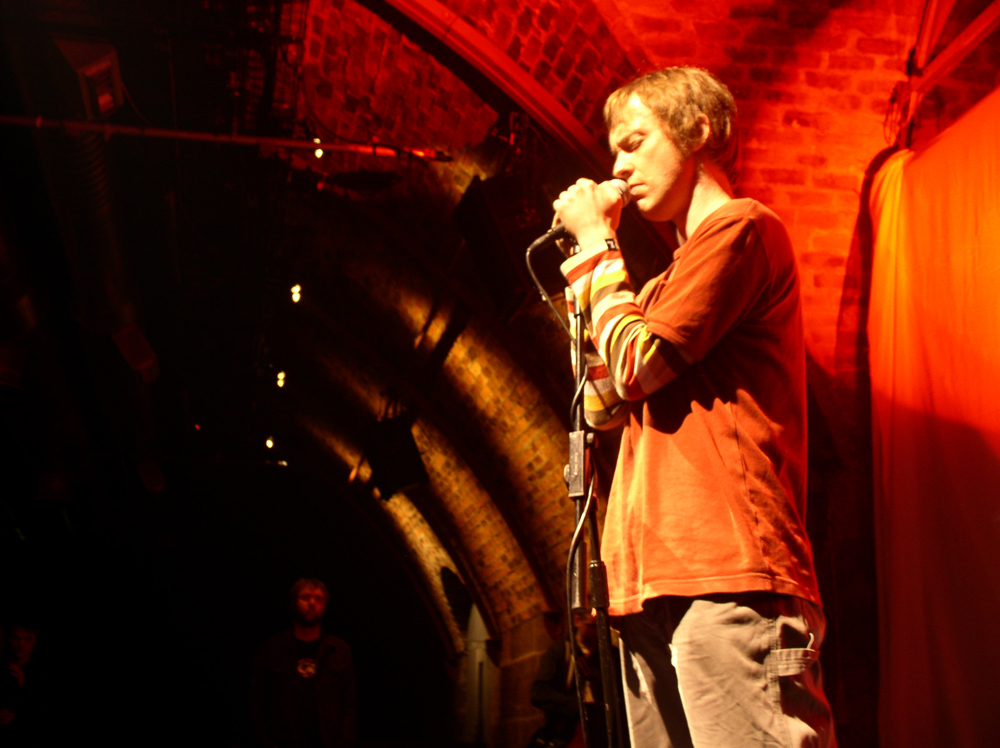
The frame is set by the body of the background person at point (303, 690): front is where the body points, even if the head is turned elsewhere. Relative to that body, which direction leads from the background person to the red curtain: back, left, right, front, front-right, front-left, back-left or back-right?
front-left

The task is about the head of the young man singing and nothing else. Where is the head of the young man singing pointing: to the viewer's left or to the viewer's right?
to the viewer's left

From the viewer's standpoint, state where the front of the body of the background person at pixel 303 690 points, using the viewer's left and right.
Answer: facing the viewer

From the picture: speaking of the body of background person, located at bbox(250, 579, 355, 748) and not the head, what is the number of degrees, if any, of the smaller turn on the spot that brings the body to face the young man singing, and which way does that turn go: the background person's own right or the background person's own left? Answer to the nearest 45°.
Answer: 0° — they already face them

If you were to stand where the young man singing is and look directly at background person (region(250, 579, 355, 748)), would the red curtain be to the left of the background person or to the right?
right

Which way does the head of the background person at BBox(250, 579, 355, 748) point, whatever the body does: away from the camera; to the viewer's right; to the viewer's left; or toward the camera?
toward the camera

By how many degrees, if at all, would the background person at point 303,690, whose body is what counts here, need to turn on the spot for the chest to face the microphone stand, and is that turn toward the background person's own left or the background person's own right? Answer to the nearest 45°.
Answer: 0° — they already face it
